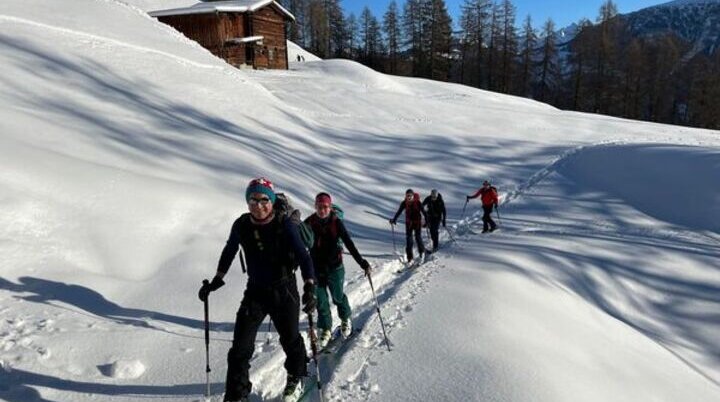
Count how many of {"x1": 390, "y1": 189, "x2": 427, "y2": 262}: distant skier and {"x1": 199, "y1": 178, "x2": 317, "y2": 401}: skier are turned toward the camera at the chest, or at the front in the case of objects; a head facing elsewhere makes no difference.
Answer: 2

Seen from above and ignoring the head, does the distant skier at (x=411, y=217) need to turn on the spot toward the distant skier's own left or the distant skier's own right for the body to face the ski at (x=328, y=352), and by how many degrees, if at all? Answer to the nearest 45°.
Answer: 0° — they already face it

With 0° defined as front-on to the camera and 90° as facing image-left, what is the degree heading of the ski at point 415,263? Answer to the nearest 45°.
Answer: approximately 45°

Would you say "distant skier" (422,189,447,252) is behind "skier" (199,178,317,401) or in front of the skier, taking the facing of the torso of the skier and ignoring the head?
behind

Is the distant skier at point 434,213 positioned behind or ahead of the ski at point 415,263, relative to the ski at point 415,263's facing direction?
behind

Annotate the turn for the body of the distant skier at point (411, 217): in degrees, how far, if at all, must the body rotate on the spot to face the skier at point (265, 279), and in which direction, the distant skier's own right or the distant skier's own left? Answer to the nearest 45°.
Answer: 0° — they already face them

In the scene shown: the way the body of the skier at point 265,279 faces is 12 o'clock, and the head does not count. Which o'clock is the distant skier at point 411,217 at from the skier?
The distant skier is roughly at 7 o'clock from the skier.

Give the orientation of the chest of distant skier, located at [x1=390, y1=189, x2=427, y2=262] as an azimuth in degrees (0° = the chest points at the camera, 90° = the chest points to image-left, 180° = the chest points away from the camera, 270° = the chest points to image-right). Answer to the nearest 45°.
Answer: approximately 0°
